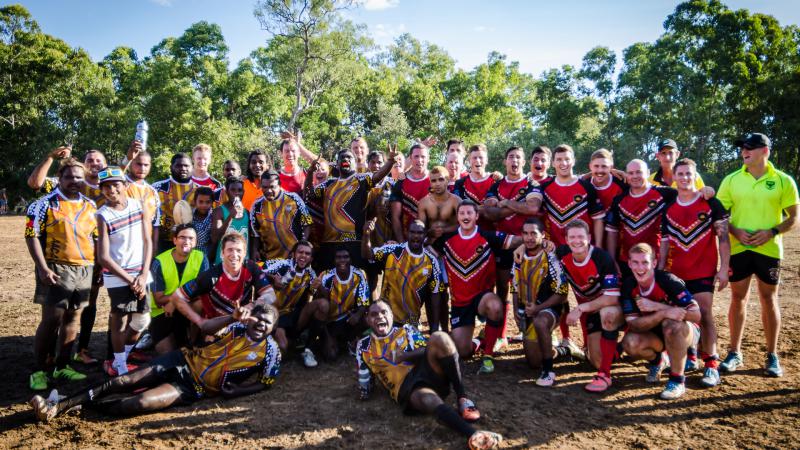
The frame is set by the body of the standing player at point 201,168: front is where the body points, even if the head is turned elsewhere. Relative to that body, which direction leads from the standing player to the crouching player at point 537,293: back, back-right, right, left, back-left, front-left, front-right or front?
front-left

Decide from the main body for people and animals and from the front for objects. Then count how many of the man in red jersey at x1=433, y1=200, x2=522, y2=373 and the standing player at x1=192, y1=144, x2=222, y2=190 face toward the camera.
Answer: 2

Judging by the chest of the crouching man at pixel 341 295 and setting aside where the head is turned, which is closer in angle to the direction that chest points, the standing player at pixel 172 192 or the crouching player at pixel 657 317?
the crouching player

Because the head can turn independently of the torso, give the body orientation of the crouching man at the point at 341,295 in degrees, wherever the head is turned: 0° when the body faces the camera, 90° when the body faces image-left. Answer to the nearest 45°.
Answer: approximately 0°

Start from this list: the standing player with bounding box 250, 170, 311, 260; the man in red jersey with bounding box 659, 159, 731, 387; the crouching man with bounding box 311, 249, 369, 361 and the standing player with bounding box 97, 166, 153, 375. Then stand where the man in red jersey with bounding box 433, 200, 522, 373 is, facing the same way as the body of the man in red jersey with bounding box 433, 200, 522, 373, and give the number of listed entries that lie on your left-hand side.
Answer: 1

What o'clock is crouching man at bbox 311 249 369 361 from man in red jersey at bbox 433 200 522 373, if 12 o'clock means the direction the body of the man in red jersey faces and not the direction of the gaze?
The crouching man is roughly at 3 o'clock from the man in red jersey.

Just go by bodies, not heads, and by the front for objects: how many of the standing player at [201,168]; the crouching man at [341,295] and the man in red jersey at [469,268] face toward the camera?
3

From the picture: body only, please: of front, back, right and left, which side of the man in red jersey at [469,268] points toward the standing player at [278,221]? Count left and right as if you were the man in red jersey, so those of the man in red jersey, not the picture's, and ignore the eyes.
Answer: right

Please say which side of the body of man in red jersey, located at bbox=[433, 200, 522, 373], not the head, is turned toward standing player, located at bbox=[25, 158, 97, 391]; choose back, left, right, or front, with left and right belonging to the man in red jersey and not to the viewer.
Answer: right

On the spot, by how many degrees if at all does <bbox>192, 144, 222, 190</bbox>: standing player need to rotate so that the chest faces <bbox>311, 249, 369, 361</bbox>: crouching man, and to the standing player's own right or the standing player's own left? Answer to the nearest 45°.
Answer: approximately 45° to the standing player's own left
